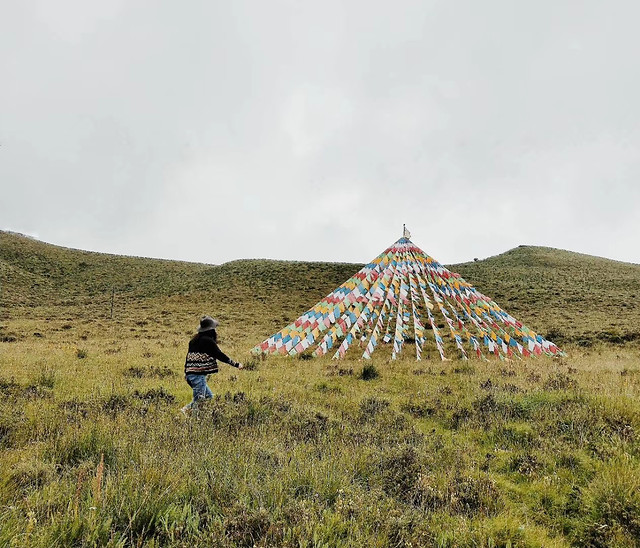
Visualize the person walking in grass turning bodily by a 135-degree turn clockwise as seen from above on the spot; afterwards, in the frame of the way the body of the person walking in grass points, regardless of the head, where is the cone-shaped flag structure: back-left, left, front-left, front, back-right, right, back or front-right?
back-left

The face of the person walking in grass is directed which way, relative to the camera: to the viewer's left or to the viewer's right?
to the viewer's right

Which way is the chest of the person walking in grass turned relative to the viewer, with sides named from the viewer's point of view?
facing away from the viewer and to the right of the viewer
